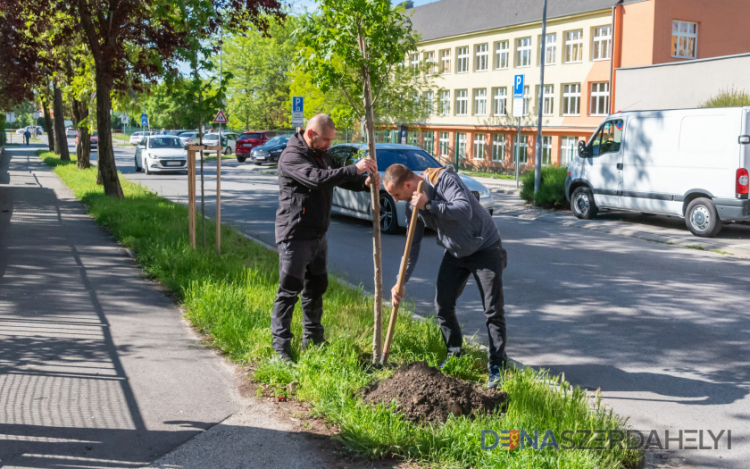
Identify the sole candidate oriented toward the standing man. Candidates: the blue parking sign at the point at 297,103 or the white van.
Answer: the blue parking sign

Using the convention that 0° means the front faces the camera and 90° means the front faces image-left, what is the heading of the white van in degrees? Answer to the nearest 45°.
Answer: approximately 135°

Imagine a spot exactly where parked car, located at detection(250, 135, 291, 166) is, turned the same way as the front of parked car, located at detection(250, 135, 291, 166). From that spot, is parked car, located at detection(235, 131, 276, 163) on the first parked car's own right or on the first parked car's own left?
on the first parked car's own right

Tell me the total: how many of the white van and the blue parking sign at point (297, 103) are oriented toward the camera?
1

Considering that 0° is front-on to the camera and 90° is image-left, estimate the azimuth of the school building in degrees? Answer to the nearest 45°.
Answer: approximately 45°

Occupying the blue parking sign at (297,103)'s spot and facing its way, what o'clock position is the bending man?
The bending man is roughly at 12 o'clock from the blue parking sign.

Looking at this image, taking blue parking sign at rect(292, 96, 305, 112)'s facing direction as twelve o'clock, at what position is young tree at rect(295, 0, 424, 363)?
The young tree is roughly at 12 o'clock from the blue parking sign.

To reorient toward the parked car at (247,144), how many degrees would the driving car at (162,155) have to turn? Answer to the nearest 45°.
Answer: approximately 135° to its left

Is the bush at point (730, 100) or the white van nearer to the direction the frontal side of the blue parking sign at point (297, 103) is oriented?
the white van
